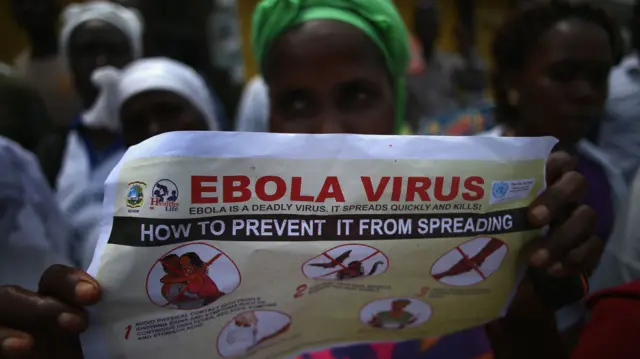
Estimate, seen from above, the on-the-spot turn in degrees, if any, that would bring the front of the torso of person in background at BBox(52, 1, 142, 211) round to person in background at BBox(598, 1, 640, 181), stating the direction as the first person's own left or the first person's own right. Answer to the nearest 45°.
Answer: approximately 45° to the first person's own left

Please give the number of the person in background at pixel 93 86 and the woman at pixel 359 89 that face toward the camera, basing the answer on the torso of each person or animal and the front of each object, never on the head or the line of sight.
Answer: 2

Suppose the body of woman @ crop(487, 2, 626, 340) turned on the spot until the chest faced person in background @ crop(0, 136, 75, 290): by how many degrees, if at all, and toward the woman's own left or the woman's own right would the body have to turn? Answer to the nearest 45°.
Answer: approximately 90° to the woman's own right

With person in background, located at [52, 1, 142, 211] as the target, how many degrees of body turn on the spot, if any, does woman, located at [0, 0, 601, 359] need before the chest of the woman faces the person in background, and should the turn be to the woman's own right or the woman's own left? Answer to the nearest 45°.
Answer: approximately 135° to the woman's own right

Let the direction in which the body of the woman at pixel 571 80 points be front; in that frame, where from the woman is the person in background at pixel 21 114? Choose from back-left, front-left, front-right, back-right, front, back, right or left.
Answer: back-right

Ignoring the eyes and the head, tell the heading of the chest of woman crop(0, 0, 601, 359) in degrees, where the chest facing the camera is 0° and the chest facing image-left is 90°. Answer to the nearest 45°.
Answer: approximately 0°

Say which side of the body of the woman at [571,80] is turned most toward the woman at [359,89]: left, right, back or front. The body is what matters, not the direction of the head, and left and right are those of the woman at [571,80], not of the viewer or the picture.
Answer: right

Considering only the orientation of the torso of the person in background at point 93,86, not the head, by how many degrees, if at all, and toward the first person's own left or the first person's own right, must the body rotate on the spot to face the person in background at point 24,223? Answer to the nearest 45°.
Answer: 0° — they already face them
